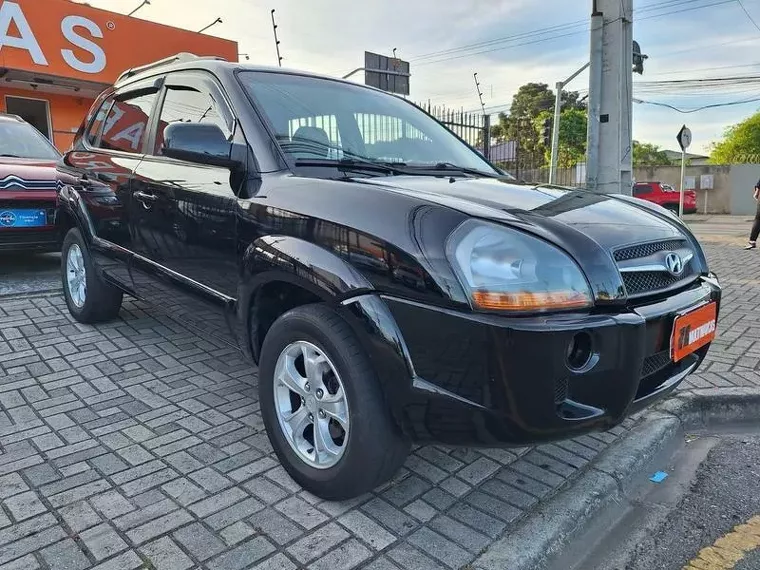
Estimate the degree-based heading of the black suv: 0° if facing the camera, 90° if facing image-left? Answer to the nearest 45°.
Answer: approximately 315°

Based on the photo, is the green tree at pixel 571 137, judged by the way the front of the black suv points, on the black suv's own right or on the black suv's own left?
on the black suv's own left

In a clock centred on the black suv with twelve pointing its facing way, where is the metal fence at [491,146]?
The metal fence is roughly at 8 o'clock from the black suv.

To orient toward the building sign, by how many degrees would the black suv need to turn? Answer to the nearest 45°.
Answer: approximately 180°

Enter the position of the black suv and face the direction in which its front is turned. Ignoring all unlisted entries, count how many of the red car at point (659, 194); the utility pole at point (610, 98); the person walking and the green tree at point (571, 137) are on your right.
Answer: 0

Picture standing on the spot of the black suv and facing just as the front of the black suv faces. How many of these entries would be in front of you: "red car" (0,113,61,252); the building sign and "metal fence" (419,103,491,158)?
0

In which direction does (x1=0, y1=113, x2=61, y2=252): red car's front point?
toward the camera

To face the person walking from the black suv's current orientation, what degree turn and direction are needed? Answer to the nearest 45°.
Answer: approximately 90° to its left

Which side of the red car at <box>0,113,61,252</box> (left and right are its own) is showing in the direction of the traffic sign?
left

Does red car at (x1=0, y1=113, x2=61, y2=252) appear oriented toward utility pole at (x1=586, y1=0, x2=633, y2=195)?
no

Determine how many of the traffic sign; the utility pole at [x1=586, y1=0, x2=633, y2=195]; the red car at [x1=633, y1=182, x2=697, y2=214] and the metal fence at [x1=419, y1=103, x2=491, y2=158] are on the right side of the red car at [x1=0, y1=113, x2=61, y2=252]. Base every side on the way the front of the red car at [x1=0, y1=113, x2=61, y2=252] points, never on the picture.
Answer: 0
